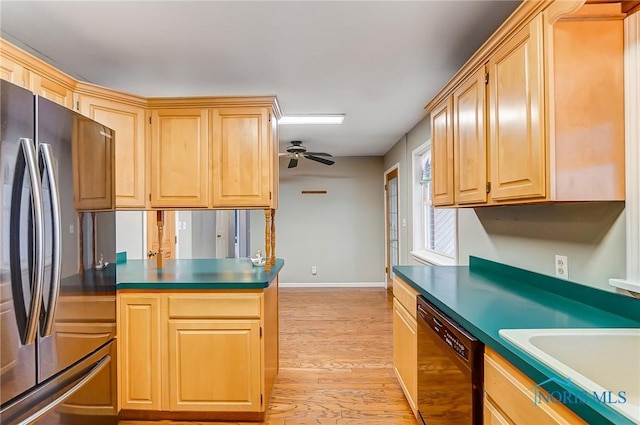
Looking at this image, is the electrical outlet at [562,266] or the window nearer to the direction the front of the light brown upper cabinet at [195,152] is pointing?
the electrical outlet

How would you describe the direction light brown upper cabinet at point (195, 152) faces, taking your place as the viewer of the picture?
facing the viewer

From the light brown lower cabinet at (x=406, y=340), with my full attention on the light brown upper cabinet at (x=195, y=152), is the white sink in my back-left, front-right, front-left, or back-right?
back-left

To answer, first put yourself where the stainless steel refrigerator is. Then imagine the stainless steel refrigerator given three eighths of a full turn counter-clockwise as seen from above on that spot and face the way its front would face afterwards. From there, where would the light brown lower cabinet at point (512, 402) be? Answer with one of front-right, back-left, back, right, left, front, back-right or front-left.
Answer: back-right

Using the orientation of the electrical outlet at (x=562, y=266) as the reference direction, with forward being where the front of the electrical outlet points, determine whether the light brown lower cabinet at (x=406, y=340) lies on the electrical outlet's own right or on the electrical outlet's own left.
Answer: on the electrical outlet's own right

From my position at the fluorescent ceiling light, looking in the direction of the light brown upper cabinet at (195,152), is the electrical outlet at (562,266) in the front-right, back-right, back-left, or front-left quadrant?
front-left

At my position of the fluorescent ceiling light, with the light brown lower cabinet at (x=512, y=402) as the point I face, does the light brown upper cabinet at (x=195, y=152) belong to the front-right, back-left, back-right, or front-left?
front-right

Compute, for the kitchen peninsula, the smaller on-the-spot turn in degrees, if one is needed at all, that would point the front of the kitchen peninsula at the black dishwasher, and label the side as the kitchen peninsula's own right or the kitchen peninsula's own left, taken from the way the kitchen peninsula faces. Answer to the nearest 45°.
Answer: approximately 45° to the kitchen peninsula's own left

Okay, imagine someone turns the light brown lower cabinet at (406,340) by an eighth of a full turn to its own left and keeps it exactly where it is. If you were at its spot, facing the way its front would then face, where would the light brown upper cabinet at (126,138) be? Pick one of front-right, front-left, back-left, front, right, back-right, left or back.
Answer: front-right

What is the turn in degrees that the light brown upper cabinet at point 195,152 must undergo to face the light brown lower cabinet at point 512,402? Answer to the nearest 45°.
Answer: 0° — it already faces it

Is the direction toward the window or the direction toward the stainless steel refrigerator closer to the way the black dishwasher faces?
the stainless steel refrigerator

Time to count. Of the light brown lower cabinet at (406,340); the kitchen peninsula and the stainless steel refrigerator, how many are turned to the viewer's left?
1

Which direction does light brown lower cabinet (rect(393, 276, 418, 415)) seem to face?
to the viewer's left

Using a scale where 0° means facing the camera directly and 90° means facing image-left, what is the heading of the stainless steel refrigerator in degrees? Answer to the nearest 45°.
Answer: approximately 315°

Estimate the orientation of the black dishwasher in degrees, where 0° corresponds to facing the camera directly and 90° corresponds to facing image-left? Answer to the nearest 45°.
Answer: approximately 45°
